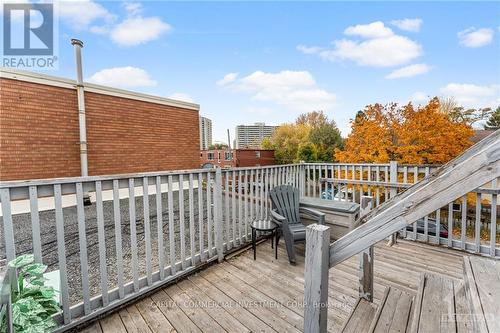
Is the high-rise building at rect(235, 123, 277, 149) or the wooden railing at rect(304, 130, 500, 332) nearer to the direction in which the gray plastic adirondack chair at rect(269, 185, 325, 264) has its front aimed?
the wooden railing

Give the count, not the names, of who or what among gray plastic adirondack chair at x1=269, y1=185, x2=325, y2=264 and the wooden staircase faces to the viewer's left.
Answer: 1

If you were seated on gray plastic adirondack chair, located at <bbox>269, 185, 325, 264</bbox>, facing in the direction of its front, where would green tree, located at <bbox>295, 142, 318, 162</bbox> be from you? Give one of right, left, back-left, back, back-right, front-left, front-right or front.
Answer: back-left

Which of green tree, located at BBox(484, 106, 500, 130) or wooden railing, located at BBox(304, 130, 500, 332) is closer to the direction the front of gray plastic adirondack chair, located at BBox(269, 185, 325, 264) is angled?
the wooden railing

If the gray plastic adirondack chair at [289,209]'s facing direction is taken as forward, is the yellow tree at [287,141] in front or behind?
behind

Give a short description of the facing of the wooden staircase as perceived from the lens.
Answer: facing to the left of the viewer

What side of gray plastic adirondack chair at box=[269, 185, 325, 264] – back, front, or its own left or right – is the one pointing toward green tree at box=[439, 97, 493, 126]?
left

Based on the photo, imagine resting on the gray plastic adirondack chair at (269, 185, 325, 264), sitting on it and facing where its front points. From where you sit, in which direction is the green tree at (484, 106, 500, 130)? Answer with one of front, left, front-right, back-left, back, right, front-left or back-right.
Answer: left

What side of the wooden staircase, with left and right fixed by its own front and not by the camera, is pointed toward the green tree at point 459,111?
right
